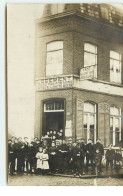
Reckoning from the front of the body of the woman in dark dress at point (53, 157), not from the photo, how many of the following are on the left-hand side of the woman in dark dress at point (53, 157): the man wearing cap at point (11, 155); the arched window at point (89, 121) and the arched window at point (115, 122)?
2

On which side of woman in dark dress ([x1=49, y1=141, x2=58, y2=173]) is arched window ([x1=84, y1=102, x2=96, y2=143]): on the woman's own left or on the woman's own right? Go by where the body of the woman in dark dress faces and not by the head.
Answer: on the woman's own left

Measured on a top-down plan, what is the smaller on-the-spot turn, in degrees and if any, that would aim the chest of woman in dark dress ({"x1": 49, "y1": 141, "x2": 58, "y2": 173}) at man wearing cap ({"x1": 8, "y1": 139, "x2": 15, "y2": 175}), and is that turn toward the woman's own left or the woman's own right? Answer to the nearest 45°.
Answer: approximately 90° to the woman's own right

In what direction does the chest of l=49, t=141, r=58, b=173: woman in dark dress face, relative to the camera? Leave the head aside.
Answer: toward the camera

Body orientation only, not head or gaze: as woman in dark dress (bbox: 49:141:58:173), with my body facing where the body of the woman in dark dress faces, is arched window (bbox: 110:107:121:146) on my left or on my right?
on my left
